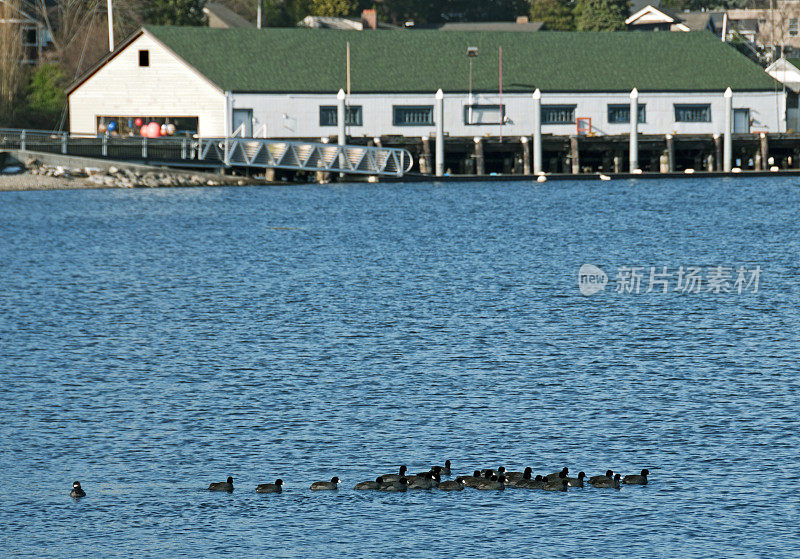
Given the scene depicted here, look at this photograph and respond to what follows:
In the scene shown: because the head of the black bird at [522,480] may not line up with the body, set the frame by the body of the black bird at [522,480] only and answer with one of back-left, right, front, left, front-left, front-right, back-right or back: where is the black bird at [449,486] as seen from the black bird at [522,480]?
back

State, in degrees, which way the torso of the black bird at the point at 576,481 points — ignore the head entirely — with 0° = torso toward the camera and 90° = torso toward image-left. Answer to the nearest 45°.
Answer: approximately 270°

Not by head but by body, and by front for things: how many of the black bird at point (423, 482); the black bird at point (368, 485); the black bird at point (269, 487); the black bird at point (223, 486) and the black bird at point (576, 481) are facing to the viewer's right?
5

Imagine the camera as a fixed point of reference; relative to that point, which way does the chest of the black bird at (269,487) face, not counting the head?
to the viewer's right

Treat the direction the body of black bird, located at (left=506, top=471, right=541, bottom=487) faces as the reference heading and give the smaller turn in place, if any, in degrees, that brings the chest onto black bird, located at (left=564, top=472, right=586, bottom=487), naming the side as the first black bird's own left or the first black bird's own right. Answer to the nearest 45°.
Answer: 0° — it already faces it

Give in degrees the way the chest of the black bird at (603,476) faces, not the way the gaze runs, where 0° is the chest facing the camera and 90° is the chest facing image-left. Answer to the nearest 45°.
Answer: approximately 270°

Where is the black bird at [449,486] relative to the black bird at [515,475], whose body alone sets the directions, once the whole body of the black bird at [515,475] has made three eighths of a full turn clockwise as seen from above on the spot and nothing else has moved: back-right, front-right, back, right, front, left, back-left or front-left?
front-right

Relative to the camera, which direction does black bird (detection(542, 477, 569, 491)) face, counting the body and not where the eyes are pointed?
to the viewer's right

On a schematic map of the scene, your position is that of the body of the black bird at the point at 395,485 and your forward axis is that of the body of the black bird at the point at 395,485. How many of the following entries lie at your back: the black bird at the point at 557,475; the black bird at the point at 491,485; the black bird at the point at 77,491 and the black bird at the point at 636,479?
1

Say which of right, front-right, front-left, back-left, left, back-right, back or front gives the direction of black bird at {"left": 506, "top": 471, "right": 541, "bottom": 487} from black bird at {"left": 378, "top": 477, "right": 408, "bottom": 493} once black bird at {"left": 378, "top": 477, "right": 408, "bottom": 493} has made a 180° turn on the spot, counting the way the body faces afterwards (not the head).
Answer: back

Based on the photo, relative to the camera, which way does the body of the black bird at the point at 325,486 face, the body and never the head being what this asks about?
to the viewer's right

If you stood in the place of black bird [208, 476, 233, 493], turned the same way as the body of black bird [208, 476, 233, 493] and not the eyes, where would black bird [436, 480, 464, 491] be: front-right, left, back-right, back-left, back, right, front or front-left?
front

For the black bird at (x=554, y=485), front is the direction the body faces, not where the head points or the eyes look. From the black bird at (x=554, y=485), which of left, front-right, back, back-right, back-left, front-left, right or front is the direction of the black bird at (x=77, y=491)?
back

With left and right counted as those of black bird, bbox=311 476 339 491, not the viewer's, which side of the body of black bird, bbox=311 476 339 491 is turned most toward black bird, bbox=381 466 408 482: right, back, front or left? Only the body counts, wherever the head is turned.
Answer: front

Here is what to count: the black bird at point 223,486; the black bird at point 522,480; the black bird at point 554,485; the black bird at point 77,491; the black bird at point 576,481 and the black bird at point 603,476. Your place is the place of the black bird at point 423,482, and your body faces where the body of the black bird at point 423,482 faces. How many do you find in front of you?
4
